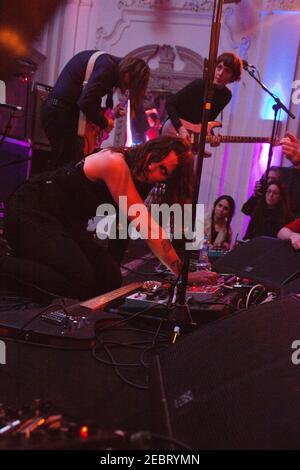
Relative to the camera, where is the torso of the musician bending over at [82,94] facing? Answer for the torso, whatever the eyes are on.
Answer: to the viewer's right

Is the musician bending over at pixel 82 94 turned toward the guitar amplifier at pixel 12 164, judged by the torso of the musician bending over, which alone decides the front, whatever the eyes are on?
no

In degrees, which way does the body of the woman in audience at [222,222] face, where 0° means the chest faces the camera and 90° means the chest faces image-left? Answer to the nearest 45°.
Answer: approximately 45°

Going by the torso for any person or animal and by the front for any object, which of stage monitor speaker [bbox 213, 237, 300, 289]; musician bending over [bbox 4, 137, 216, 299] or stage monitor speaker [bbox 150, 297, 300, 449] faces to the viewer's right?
the musician bending over

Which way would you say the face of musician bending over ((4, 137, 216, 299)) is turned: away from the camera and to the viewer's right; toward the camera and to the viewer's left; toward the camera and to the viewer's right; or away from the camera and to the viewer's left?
toward the camera and to the viewer's right

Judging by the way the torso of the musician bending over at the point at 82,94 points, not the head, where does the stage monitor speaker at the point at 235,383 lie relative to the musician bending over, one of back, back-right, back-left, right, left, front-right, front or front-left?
right

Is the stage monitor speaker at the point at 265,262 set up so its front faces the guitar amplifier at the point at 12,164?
no

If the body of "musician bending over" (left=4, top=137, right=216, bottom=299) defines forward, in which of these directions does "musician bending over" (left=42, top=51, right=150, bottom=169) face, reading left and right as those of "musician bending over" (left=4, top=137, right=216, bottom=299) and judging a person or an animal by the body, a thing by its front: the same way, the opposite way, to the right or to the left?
the same way

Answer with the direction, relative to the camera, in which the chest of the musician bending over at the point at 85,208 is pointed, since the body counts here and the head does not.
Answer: to the viewer's right
